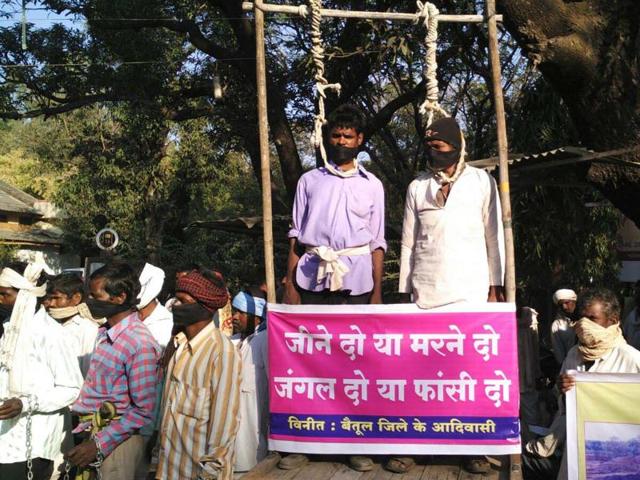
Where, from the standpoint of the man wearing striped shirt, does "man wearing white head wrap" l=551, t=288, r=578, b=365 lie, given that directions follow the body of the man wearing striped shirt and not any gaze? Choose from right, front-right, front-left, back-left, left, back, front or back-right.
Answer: back

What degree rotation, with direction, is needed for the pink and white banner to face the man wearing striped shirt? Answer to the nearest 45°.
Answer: approximately 45° to its right

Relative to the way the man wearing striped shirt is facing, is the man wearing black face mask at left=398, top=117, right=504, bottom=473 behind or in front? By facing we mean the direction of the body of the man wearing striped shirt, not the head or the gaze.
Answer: behind

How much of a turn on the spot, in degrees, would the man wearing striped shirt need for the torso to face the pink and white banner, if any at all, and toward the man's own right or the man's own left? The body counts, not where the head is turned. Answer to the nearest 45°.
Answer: approximately 135° to the man's own left

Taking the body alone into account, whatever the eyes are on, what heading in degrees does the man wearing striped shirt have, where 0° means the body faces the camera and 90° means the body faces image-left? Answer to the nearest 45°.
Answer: approximately 45°

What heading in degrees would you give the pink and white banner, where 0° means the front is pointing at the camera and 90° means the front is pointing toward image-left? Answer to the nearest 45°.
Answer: approximately 0°

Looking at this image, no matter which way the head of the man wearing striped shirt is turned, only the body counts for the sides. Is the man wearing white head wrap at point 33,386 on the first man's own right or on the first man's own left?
on the first man's own right

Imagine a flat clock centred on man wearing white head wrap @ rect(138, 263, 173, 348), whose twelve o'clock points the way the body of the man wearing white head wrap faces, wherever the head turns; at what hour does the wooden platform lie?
The wooden platform is roughly at 8 o'clock from the man wearing white head wrap.
